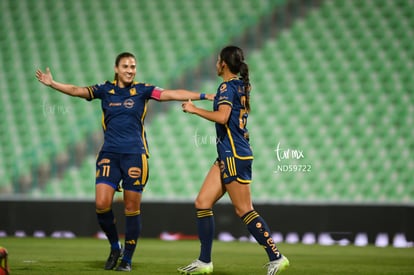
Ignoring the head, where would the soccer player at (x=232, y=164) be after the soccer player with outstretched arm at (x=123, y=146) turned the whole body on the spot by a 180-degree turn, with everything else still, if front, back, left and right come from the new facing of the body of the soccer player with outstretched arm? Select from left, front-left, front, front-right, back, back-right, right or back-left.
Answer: back-right

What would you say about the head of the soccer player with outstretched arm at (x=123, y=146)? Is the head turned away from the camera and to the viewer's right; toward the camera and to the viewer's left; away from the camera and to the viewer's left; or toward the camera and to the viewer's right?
toward the camera and to the viewer's right

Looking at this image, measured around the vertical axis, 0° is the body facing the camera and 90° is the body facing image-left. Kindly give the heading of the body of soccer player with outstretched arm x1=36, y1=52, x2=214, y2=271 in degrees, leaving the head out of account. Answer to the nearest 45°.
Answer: approximately 0°
